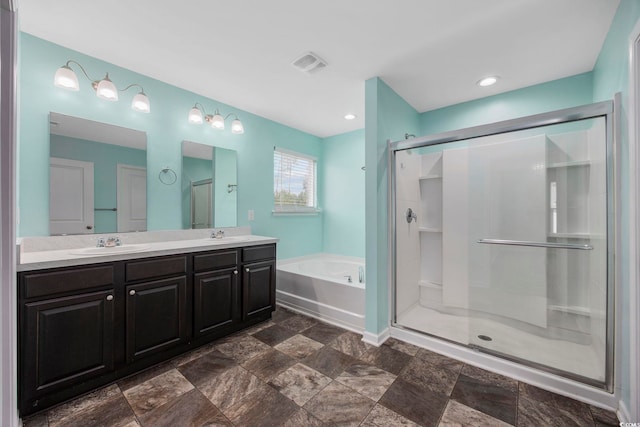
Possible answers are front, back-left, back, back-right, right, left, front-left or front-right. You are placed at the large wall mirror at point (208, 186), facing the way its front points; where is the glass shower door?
front

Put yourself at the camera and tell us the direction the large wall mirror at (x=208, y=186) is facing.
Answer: facing the viewer and to the right of the viewer

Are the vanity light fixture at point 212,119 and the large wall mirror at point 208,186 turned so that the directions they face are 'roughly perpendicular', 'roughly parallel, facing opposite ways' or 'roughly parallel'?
roughly parallel

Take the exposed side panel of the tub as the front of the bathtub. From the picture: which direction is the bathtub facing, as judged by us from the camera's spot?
facing the viewer and to the left of the viewer

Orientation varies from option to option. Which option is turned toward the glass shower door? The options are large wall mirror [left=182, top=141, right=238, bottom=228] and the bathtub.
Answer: the large wall mirror

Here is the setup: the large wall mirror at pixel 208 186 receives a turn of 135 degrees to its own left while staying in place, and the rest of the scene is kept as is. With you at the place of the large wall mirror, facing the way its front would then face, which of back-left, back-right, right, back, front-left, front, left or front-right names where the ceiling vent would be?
back-right

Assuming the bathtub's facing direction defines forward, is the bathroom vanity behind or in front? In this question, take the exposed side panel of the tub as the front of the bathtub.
in front

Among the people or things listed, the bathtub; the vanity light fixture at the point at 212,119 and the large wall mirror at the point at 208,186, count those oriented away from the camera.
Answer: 0

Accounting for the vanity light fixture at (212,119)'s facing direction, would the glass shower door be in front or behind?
in front

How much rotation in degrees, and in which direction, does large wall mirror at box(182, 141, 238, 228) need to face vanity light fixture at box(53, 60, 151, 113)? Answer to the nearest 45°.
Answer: approximately 90° to its right

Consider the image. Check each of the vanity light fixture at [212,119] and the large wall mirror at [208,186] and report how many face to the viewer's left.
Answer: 0

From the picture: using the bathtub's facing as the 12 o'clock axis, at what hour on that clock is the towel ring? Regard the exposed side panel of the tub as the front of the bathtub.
The towel ring is roughly at 1 o'clock from the bathtub.
